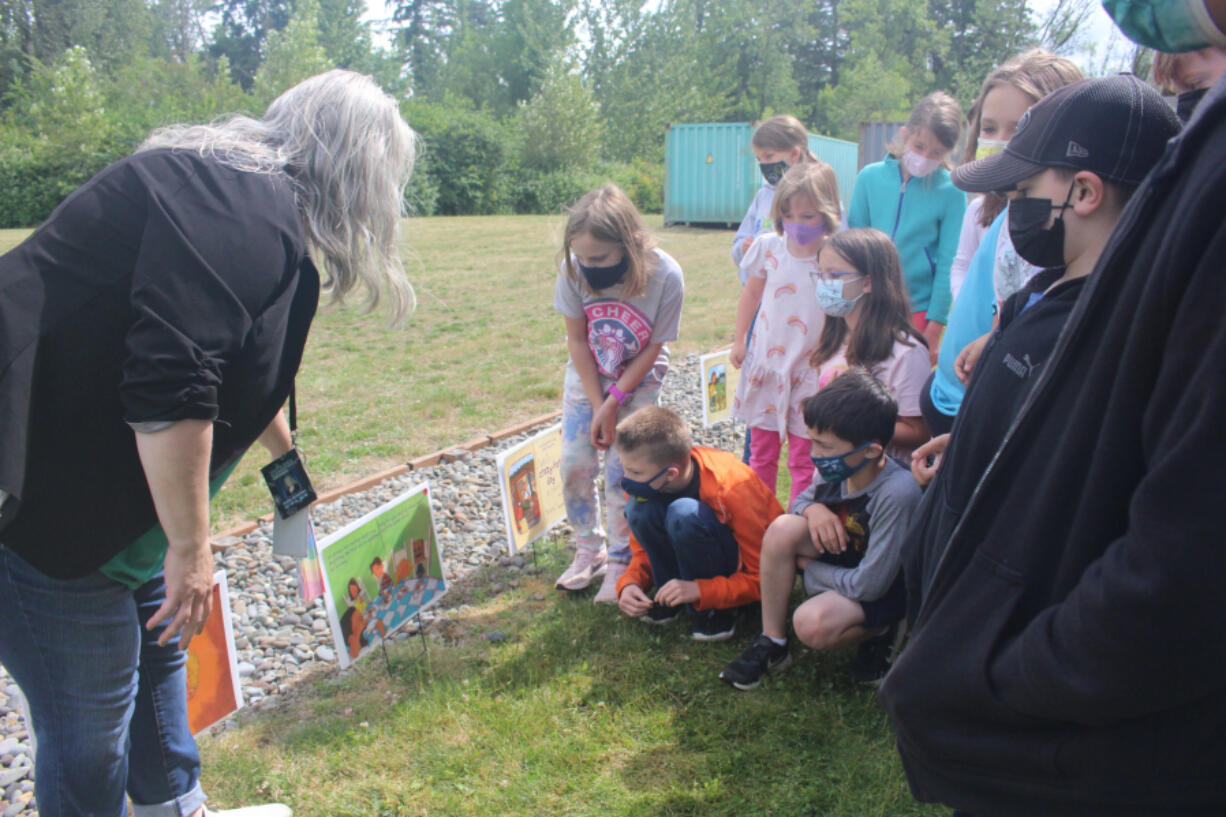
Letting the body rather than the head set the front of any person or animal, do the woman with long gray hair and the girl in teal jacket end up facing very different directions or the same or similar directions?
very different directions

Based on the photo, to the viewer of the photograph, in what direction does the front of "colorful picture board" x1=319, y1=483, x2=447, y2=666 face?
facing the viewer and to the right of the viewer

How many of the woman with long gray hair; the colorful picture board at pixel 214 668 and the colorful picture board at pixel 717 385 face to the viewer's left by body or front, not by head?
0

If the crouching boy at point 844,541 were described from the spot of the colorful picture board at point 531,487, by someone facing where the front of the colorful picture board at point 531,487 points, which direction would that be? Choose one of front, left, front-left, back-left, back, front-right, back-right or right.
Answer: front

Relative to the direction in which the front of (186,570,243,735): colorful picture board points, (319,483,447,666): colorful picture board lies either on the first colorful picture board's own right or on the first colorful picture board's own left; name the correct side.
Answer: on the first colorful picture board's own left

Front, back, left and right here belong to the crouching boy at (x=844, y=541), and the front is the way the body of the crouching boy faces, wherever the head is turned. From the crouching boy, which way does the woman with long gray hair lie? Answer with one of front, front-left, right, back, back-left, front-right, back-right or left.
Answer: front

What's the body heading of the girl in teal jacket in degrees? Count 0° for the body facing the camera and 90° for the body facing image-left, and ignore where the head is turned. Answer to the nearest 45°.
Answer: approximately 45°

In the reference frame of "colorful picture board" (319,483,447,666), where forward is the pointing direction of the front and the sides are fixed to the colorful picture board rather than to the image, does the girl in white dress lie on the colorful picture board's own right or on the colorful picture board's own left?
on the colorful picture board's own left

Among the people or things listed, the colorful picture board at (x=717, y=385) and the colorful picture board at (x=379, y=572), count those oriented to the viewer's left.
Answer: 0

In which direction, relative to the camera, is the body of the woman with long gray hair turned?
to the viewer's right

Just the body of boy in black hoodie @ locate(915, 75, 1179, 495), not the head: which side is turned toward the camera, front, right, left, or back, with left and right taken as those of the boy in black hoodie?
left

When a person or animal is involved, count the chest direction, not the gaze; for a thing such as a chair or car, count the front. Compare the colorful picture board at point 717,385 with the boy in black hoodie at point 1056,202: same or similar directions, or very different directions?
very different directions

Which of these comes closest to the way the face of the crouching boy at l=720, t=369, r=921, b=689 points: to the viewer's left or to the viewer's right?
to the viewer's left

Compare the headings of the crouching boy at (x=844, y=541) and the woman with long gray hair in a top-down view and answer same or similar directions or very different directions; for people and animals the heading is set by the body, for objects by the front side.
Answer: very different directions

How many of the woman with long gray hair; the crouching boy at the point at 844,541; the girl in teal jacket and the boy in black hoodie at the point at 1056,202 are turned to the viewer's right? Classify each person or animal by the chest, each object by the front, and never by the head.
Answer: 1

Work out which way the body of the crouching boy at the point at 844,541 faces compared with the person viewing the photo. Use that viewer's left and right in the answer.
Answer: facing the viewer and to the left of the viewer

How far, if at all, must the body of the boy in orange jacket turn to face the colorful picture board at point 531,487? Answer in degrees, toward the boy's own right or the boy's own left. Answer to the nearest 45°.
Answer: approximately 90° to the boy's own right

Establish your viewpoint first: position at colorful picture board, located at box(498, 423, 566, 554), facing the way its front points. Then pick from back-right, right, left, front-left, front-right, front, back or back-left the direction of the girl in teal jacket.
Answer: front-left
